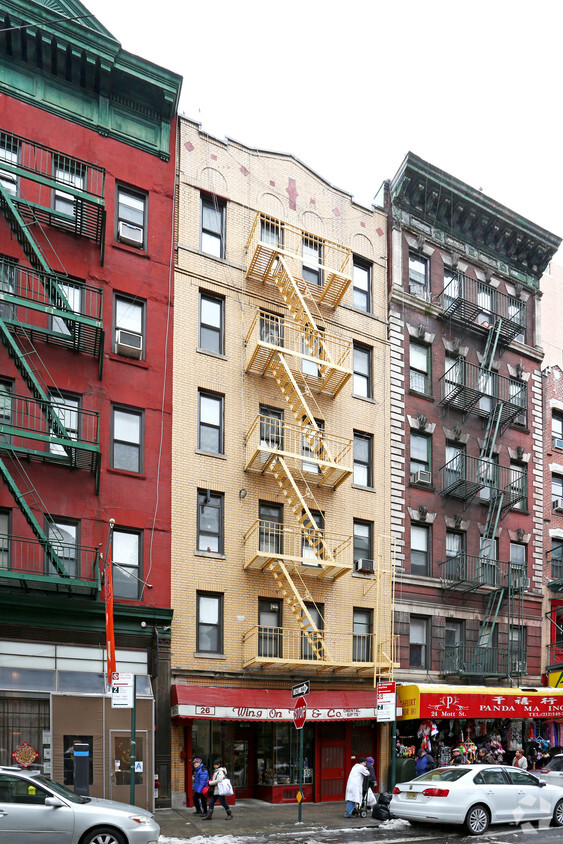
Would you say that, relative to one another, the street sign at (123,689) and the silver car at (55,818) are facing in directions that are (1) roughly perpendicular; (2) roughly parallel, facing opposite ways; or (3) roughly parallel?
roughly perpendicular

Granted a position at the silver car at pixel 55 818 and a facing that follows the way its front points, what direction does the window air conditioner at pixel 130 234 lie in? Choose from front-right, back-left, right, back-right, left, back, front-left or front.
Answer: left

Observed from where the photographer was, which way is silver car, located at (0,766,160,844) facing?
facing to the right of the viewer
